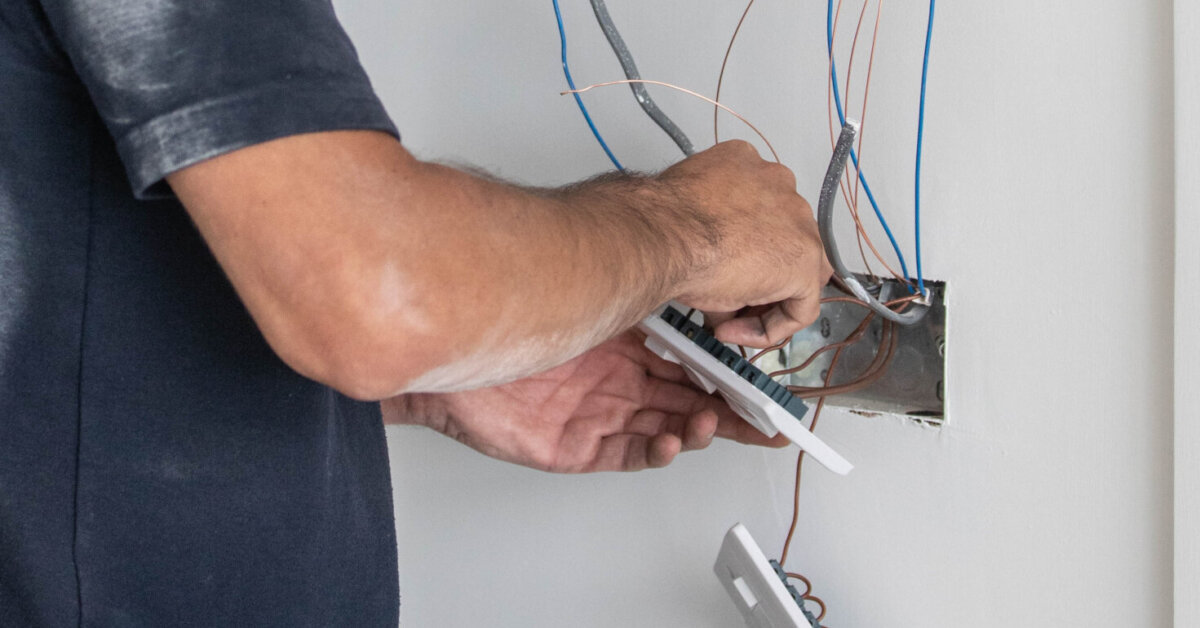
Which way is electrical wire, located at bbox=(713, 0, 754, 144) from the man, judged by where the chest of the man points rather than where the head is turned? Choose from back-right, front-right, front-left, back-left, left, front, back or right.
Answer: front-left

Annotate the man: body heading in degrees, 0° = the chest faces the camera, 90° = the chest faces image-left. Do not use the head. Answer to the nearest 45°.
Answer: approximately 270°
